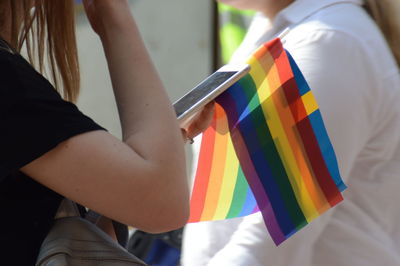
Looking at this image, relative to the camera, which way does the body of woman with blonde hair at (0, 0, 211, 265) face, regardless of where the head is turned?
to the viewer's right

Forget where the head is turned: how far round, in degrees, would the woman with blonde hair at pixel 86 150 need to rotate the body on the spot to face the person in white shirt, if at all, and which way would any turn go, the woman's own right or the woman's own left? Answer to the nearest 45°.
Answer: approximately 45° to the woman's own left
